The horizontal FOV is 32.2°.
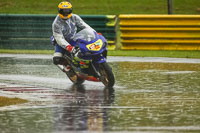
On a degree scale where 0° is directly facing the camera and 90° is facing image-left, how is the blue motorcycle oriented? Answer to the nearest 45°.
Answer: approximately 315°

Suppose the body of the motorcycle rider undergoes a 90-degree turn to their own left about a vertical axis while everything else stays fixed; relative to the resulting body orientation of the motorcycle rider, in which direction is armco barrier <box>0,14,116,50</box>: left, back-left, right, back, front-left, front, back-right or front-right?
front-left

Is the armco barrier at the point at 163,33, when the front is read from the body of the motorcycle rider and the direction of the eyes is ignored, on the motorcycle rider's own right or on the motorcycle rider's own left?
on the motorcycle rider's own left

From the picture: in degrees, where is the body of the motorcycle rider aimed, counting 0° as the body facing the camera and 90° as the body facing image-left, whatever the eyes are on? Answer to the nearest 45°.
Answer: approximately 315°
